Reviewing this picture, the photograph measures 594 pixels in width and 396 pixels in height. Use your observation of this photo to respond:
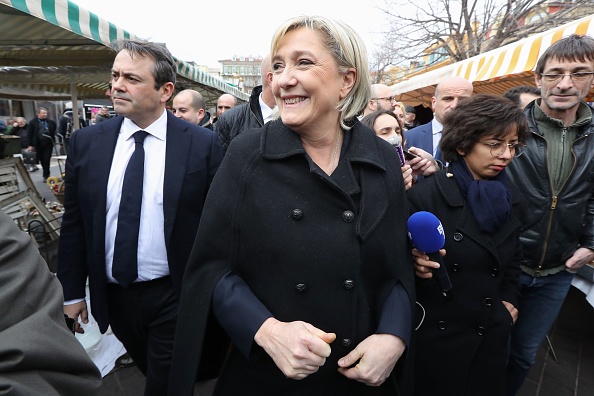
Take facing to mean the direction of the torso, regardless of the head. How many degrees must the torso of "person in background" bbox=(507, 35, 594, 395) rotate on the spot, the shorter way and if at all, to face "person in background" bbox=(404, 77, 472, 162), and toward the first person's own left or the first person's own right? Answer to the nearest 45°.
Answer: approximately 135° to the first person's own right

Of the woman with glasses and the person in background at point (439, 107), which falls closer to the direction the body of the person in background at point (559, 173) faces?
the woman with glasses

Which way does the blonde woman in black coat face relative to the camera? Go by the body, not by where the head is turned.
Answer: toward the camera

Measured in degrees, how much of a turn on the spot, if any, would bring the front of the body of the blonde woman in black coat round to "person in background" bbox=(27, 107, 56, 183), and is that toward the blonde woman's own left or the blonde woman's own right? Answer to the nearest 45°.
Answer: approximately 135° to the blonde woman's own right

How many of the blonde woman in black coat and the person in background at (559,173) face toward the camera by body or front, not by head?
2

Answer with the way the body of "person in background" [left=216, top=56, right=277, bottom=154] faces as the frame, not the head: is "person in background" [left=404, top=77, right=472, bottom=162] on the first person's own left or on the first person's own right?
on the first person's own left

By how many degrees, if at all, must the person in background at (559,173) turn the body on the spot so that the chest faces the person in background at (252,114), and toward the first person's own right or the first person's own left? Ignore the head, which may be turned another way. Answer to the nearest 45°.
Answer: approximately 90° to the first person's own right
